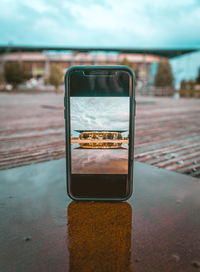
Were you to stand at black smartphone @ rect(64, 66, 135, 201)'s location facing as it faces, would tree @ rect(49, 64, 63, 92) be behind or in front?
behind

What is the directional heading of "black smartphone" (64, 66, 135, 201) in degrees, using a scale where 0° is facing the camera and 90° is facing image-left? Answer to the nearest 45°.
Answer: approximately 0°

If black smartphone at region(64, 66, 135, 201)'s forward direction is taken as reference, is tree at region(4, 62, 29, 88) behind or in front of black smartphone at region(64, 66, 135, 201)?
behind
